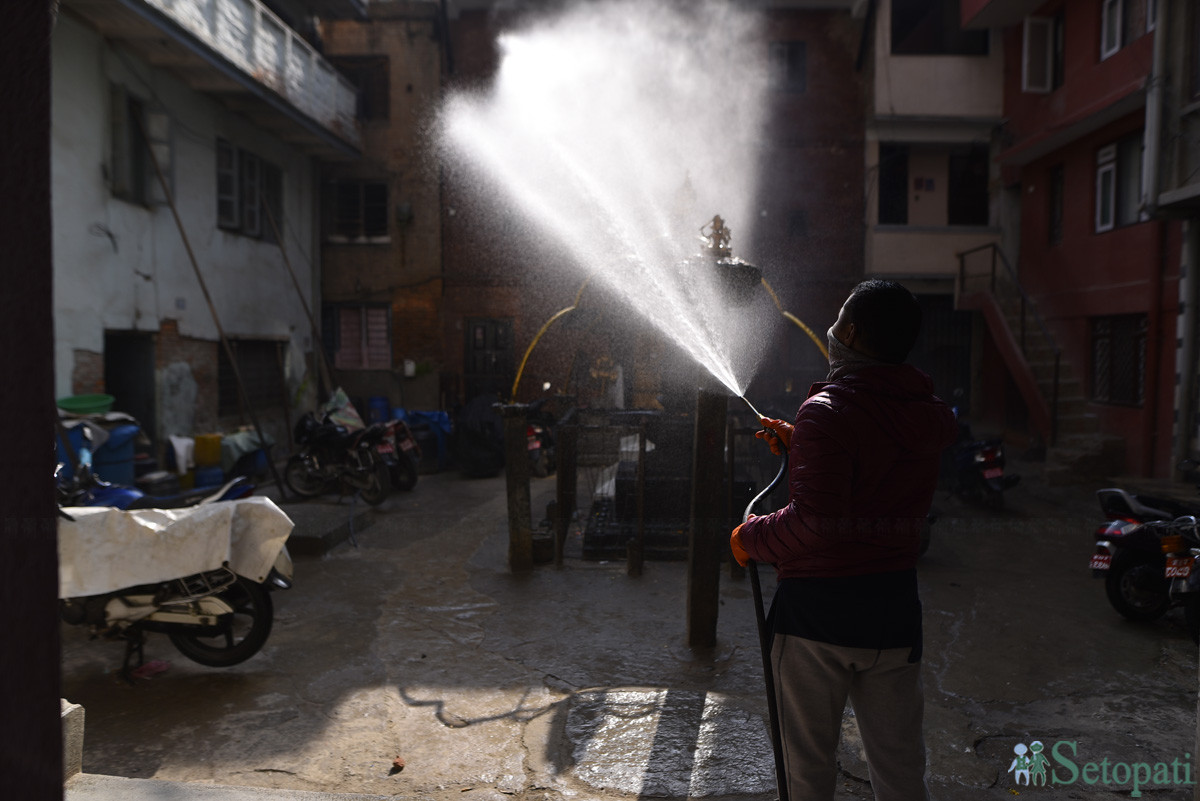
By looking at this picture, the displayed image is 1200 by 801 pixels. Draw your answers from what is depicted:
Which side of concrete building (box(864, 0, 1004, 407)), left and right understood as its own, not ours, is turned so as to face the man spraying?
front

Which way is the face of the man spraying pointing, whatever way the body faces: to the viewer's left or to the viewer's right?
to the viewer's left

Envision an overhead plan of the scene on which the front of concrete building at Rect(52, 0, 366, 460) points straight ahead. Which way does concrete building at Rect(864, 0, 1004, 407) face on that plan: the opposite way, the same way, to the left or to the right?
to the right

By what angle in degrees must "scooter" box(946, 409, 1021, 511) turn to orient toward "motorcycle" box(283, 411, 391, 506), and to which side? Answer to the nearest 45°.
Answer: approximately 45° to its left

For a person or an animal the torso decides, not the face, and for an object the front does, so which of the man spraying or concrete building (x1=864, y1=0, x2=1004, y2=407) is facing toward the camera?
the concrete building

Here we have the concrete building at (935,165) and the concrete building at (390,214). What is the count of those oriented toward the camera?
2

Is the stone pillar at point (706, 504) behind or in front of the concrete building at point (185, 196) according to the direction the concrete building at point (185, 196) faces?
in front

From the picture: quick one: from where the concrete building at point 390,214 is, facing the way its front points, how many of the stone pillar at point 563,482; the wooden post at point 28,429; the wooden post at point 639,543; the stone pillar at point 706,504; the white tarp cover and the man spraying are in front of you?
6

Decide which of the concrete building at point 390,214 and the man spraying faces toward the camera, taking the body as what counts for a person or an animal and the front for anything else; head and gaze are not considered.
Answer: the concrete building

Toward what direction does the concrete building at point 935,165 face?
toward the camera

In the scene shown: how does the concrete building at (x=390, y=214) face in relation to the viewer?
toward the camera

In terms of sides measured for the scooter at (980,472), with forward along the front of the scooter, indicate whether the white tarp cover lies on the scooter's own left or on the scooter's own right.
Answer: on the scooter's own left

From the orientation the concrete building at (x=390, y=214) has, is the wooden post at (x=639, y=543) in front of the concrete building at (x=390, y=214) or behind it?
in front

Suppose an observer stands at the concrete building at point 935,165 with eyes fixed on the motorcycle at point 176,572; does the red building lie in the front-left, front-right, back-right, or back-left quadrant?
front-left

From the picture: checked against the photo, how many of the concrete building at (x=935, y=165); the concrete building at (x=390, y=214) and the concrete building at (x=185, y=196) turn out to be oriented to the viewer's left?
0

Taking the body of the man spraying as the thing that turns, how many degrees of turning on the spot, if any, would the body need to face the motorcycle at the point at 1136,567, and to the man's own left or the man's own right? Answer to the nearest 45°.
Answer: approximately 90° to the man's own right

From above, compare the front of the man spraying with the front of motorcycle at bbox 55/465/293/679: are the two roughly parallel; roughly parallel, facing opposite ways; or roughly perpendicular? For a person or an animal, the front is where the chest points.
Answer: roughly perpendicular

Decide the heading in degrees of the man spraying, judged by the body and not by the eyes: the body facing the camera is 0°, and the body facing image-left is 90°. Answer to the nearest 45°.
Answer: approximately 135°
